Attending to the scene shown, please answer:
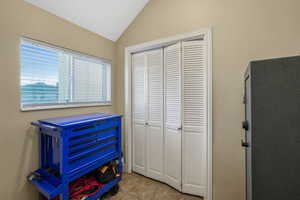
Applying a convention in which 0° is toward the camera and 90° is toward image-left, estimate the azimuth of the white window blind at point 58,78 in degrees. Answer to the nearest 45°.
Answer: approximately 315°

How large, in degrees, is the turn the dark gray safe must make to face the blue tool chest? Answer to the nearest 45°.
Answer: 0° — it already faces it

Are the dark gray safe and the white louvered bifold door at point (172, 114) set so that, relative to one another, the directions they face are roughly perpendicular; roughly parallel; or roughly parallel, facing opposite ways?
roughly perpendicular

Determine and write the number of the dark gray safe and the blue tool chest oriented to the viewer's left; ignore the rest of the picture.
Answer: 1

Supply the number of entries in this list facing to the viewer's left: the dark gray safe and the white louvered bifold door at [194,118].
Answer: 1

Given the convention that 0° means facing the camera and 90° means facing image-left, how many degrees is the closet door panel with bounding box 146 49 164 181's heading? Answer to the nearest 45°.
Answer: approximately 45°

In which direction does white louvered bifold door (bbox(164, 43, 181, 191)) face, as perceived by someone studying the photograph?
facing the viewer and to the left of the viewer

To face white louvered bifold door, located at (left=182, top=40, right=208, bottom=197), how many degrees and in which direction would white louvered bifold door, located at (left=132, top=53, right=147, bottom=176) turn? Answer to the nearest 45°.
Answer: approximately 90° to its left
